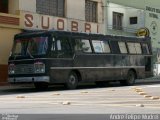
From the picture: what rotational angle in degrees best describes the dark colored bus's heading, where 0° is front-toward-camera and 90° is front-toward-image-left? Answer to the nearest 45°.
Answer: approximately 45°

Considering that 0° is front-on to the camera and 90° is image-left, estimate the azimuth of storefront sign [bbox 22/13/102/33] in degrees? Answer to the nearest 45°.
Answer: approximately 315°

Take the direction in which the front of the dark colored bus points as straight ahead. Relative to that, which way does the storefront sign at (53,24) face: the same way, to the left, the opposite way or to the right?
to the left
